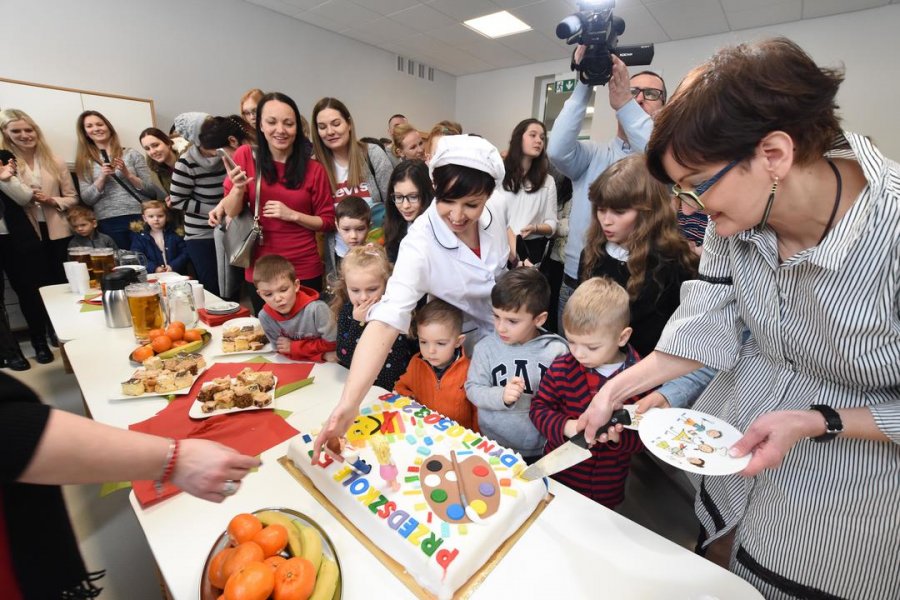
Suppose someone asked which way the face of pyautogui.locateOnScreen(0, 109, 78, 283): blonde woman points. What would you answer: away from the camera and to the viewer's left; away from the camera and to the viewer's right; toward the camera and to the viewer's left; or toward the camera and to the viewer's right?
toward the camera and to the viewer's right

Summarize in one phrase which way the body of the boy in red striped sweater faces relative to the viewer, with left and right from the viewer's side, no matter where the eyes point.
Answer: facing the viewer and to the left of the viewer

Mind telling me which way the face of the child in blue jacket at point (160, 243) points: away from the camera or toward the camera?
toward the camera

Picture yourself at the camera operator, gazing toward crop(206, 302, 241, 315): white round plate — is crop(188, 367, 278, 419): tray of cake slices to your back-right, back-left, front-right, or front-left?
front-left

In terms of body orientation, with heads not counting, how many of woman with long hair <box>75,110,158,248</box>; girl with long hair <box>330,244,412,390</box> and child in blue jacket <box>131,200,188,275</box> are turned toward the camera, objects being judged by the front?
3

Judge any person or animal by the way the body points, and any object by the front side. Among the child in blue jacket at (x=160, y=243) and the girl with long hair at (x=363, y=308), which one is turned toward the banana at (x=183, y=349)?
the child in blue jacket

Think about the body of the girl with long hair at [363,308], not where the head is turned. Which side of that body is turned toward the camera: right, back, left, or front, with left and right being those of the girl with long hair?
front

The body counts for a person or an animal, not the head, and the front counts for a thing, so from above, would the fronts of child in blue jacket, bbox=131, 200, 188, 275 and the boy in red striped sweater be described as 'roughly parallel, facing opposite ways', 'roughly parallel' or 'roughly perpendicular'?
roughly perpendicular

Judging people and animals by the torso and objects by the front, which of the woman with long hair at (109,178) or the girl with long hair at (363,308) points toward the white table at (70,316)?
the woman with long hair at (109,178)

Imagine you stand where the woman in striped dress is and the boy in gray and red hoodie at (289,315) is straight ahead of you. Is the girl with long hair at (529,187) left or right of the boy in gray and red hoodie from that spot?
right

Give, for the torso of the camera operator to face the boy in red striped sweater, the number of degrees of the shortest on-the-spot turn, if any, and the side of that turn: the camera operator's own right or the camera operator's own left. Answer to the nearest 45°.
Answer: approximately 45° to the camera operator's own left

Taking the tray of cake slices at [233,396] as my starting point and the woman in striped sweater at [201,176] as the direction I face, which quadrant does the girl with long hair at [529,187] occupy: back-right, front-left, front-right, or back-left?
front-right

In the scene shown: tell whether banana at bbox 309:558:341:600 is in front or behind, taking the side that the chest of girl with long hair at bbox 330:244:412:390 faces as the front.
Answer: in front

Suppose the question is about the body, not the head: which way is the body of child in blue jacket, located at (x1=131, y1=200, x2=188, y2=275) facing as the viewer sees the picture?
toward the camera

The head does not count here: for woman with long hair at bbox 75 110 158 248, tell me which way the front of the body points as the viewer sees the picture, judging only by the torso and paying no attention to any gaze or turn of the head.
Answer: toward the camera

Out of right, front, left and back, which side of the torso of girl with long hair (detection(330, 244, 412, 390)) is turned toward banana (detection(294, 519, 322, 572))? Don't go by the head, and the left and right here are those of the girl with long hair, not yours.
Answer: front

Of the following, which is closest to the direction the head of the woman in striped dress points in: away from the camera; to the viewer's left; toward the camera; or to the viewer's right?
to the viewer's left

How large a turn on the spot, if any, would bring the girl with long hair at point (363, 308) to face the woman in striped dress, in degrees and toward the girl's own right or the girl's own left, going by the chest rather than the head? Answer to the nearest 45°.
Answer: approximately 45° to the girl's own left
